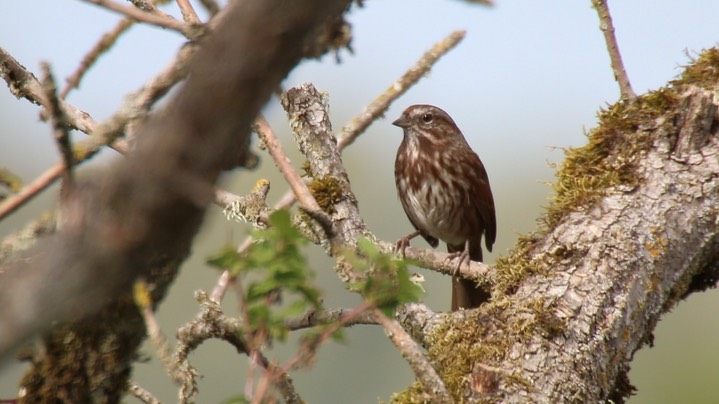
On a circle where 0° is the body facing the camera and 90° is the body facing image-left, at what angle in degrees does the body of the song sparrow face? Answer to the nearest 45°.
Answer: approximately 45°
